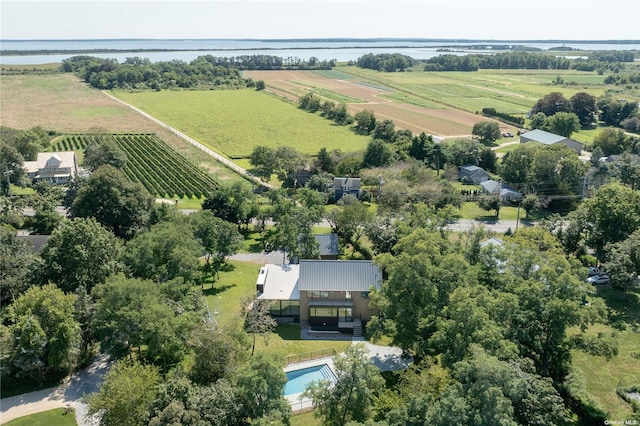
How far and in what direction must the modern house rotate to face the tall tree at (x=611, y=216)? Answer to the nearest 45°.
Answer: approximately 90° to its left

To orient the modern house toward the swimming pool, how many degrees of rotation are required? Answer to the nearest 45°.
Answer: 0° — it already faces it

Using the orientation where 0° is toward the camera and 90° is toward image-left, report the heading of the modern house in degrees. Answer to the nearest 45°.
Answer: approximately 0°

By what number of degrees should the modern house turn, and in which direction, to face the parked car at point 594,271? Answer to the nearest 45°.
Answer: approximately 90° to its left

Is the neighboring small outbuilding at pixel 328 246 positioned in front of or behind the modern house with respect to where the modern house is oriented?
behind

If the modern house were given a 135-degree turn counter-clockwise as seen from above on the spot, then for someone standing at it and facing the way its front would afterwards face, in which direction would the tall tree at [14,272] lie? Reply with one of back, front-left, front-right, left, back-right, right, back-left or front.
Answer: back-left

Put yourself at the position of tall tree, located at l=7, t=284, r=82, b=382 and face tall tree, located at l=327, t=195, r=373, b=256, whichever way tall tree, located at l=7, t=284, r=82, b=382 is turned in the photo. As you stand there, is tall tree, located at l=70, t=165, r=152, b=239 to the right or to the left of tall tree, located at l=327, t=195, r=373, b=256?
left

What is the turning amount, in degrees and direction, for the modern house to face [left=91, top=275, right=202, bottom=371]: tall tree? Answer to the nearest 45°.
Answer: approximately 45° to its right

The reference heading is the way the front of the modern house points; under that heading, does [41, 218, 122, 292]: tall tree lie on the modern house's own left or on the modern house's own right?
on the modern house's own right

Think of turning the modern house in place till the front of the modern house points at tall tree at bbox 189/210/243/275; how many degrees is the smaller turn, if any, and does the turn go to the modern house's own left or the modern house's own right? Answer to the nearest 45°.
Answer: approximately 135° to the modern house's own right

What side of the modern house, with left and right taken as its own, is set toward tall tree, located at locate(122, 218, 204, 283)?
right

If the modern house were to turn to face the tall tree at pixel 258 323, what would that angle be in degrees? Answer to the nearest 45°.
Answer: approximately 45° to its right

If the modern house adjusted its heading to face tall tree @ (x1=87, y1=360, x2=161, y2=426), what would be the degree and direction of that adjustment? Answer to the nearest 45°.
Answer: approximately 45° to its right

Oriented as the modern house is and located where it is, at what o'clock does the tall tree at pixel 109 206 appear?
The tall tree is roughly at 4 o'clock from the modern house.

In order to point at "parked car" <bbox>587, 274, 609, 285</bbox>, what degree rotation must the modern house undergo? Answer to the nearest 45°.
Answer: approximately 90° to its left

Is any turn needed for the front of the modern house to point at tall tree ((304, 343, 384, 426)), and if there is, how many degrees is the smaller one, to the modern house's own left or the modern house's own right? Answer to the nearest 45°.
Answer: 0° — it already faces it
